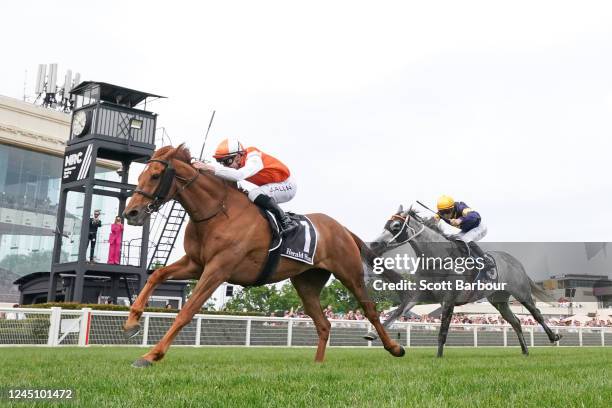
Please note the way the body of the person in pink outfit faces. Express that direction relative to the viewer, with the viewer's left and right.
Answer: facing the viewer

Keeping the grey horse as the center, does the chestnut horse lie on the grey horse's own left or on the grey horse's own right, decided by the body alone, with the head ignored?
on the grey horse's own left

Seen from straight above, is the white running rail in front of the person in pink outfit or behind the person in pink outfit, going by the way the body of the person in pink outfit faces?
in front

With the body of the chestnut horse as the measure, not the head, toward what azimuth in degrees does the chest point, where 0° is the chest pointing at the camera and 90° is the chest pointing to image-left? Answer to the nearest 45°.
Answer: approximately 45°

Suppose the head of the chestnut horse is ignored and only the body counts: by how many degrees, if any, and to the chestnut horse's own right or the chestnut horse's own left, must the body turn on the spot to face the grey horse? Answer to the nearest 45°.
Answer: approximately 180°

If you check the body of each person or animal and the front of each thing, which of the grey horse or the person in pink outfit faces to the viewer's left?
the grey horse

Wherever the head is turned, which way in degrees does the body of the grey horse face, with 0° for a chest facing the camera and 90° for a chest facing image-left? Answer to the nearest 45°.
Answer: approximately 90°

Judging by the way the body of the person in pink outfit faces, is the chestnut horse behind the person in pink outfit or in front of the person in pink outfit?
in front

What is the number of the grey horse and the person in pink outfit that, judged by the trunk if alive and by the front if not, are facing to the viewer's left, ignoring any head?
1
